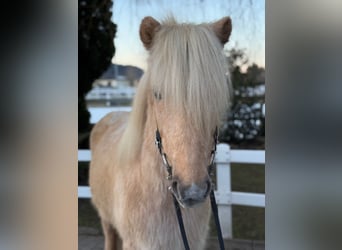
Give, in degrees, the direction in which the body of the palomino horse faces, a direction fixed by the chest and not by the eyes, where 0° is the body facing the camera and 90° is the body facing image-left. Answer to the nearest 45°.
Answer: approximately 315°

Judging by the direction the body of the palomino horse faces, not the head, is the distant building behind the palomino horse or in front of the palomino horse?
behind
